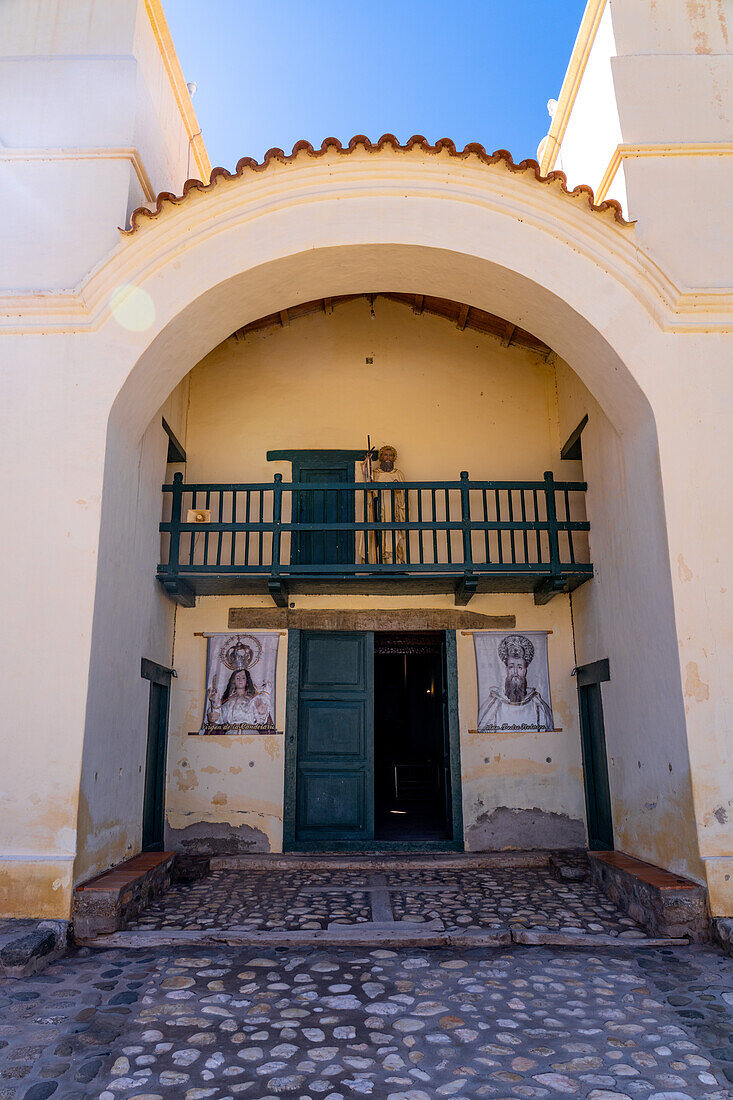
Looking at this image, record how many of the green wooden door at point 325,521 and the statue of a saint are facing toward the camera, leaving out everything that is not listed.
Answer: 2

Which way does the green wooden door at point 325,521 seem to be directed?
toward the camera

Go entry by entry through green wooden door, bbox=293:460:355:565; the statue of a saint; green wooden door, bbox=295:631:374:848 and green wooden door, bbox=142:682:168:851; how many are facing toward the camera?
3

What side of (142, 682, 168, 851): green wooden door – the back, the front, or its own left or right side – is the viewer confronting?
right

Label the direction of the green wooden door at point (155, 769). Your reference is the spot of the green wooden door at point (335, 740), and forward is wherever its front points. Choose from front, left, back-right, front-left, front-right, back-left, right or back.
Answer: right

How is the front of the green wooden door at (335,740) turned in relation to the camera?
facing the viewer

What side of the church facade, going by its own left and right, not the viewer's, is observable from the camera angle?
front

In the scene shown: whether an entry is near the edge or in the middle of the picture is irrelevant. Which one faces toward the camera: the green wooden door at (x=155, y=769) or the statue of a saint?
the statue of a saint

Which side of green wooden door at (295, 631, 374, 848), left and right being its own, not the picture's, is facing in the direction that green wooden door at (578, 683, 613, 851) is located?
left
